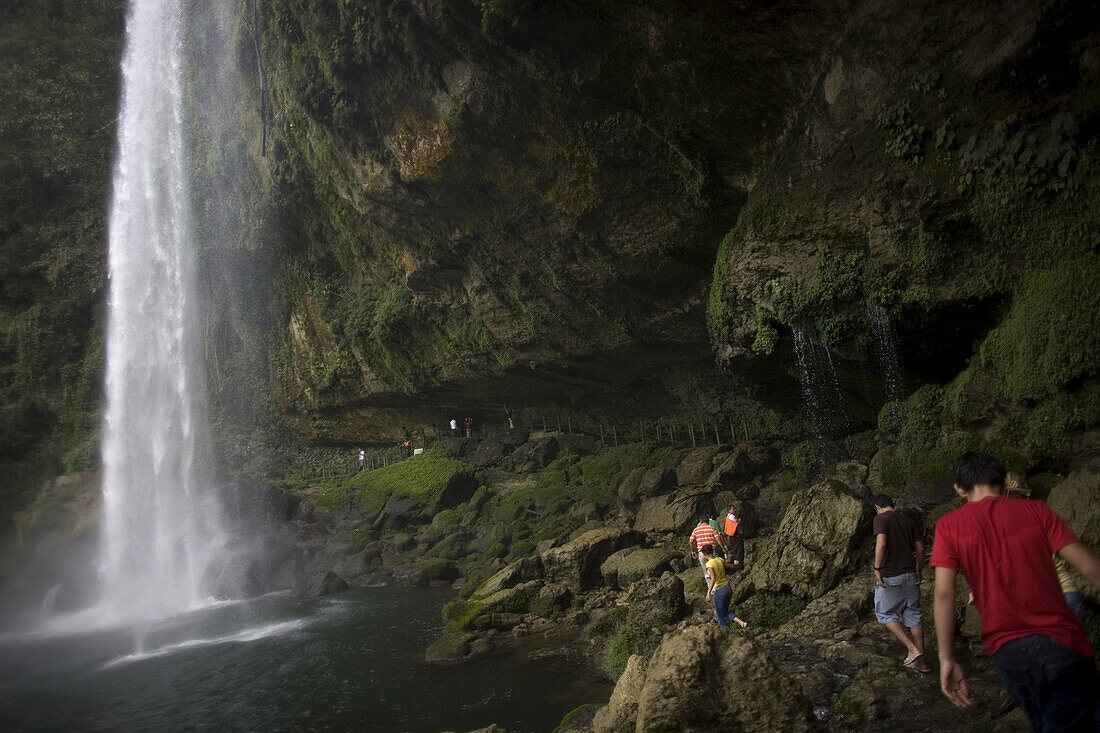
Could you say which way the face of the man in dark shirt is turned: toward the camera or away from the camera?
away from the camera

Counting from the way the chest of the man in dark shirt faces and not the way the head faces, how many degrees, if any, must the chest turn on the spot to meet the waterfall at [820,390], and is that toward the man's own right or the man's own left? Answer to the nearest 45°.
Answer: approximately 45° to the man's own right

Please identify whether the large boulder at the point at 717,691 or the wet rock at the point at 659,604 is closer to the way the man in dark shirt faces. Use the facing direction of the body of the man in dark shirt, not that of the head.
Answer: the wet rock

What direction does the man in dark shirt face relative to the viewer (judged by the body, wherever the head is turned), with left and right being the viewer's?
facing away from the viewer and to the left of the viewer

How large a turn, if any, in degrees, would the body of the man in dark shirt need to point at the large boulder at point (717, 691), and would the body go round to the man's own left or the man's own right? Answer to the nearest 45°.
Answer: approximately 90° to the man's own left

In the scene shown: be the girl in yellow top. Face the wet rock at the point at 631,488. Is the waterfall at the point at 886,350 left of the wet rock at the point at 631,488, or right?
right

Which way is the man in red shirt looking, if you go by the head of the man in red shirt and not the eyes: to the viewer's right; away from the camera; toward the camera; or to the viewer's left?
away from the camera

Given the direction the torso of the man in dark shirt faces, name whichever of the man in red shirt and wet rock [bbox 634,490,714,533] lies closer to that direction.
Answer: the wet rock

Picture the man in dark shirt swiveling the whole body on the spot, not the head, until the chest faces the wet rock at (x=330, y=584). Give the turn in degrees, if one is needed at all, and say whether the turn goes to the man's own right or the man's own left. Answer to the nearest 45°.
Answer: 0° — they already face it
